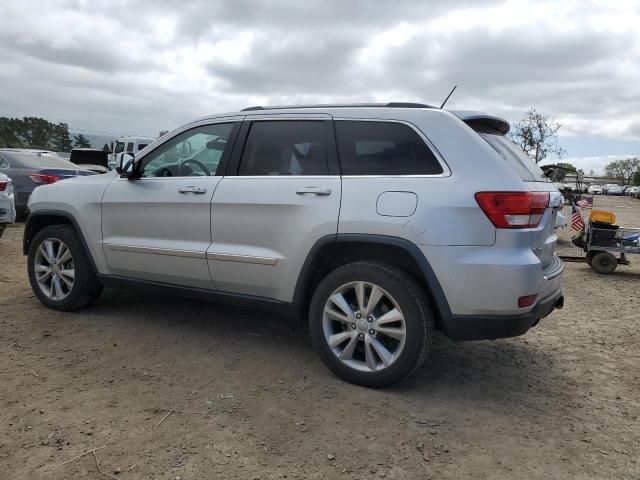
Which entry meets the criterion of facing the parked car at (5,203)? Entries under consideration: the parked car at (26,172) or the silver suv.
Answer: the silver suv

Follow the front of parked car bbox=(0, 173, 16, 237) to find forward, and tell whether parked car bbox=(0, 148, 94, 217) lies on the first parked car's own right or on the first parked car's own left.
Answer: on the first parked car's own right

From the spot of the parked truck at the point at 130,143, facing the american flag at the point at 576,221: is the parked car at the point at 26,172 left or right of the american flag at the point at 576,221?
right

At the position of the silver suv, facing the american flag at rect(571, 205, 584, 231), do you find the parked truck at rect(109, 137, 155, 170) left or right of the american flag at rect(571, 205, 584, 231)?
left

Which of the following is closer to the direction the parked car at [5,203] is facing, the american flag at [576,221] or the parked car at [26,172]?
the parked car

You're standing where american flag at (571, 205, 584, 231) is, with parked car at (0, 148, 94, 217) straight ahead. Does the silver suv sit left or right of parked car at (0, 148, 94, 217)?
left

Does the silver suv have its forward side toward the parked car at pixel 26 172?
yes

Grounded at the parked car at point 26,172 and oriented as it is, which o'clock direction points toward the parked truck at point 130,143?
the parked truck at point 130,143 is roughly at 2 o'clock from the parked car at point 26,172.

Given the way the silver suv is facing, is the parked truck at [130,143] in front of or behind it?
in front

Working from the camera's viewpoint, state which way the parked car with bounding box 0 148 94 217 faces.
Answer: facing away from the viewer and to the left of the viewer

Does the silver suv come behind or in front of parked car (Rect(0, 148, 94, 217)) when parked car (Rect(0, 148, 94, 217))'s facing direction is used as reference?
behind

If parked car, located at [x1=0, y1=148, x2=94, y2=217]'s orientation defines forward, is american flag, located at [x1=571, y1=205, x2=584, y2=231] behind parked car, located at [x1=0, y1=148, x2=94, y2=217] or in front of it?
behind

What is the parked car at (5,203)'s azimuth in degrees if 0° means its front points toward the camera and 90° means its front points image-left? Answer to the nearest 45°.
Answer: approximately 135°

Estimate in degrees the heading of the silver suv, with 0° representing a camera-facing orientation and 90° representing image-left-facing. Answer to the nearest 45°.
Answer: approximately 135°
